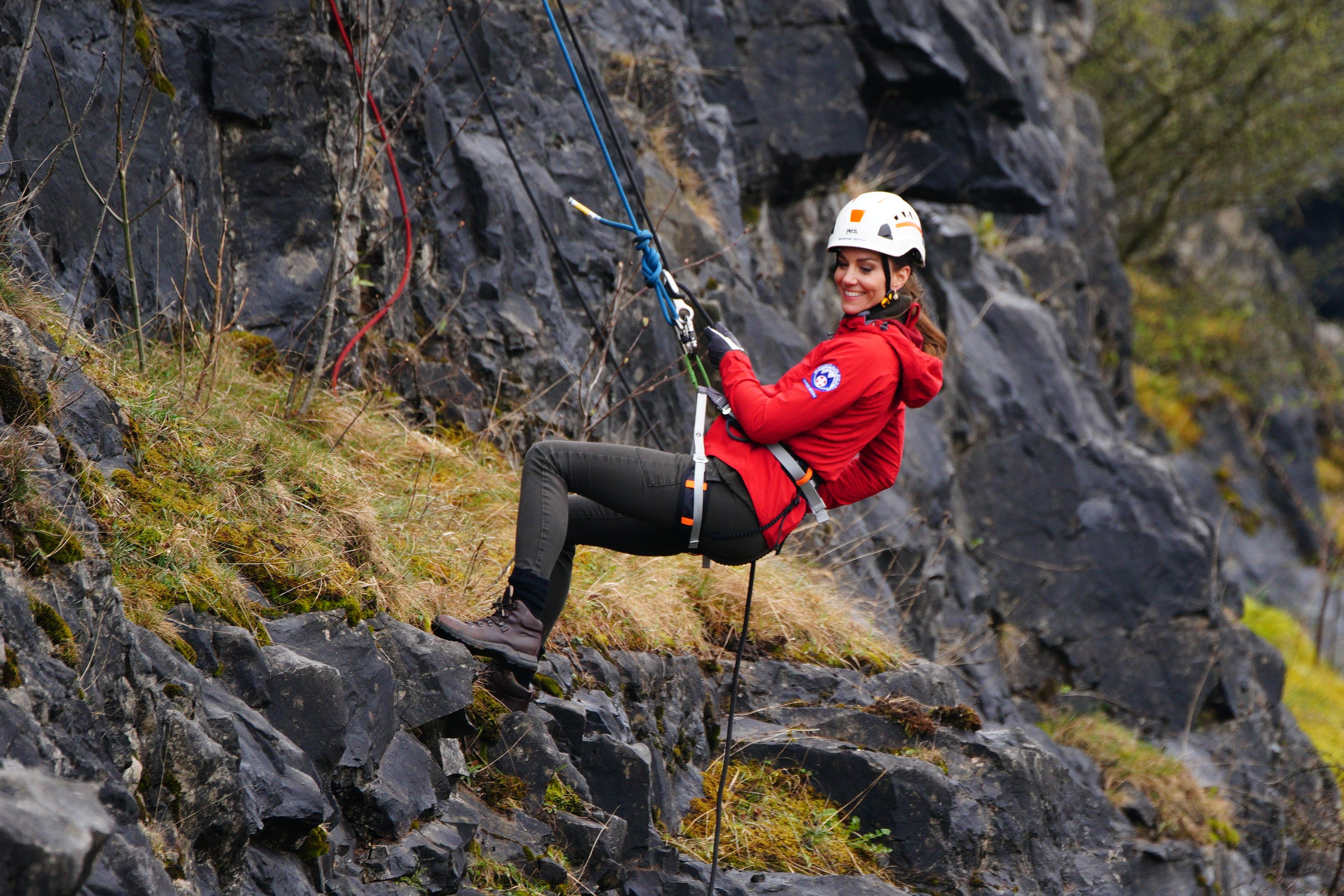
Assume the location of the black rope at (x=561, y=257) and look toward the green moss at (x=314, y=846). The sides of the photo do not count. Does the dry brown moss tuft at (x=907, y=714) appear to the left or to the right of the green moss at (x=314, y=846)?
left

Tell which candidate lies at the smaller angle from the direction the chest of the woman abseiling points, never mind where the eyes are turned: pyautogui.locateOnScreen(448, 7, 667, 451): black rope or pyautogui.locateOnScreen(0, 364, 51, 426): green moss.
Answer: the green moss

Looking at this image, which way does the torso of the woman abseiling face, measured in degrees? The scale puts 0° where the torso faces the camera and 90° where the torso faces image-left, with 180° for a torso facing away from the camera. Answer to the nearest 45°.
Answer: approximately 90°

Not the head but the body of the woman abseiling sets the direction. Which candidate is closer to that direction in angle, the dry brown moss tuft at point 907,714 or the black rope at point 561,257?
the black rope

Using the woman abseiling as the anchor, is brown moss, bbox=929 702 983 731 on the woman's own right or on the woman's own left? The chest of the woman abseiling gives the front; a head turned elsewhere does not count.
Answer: on the woman's own right
